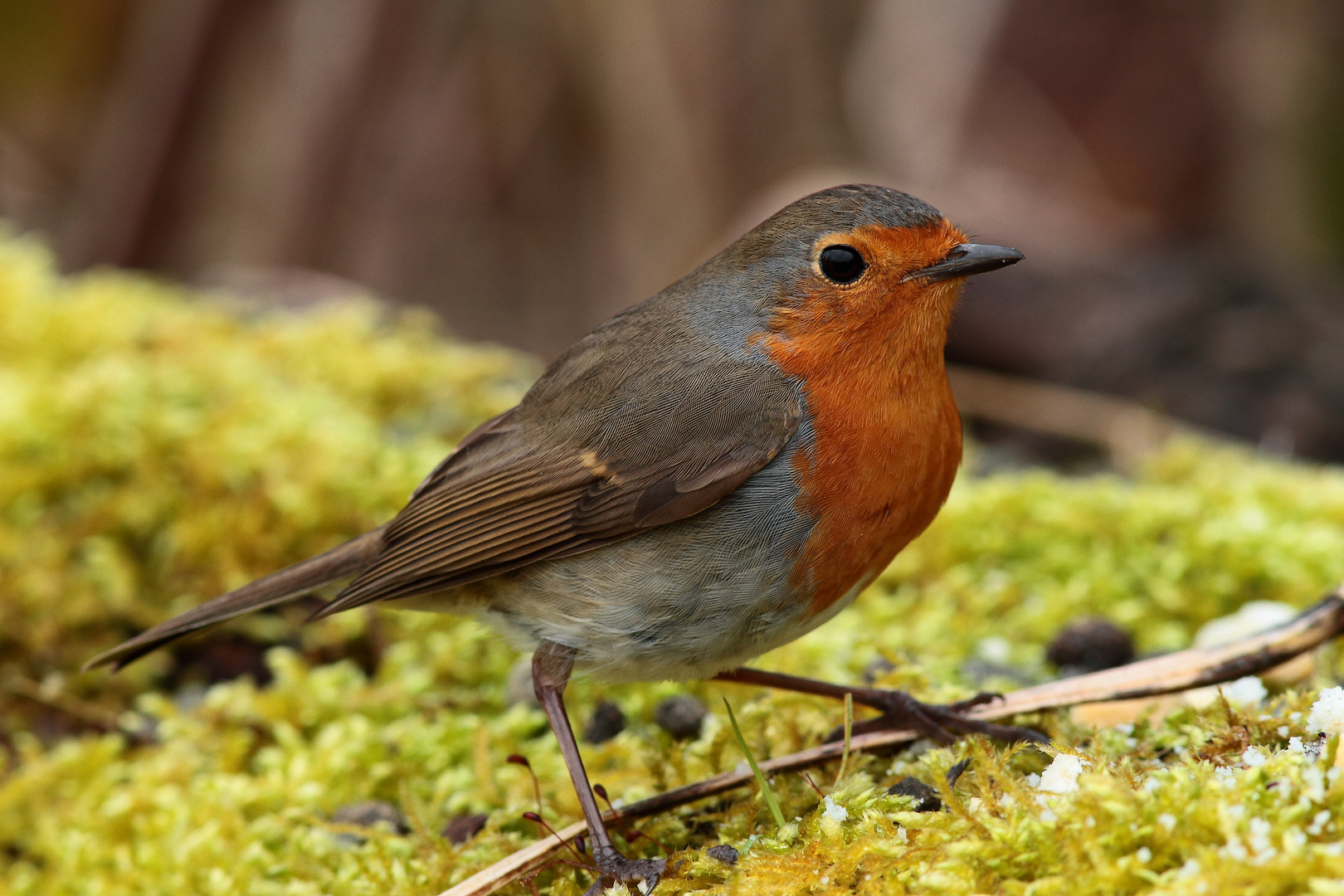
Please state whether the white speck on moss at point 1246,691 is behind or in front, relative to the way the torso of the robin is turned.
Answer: in front

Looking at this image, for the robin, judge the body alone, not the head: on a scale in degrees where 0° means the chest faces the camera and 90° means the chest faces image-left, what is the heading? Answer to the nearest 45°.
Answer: approximately 270°
